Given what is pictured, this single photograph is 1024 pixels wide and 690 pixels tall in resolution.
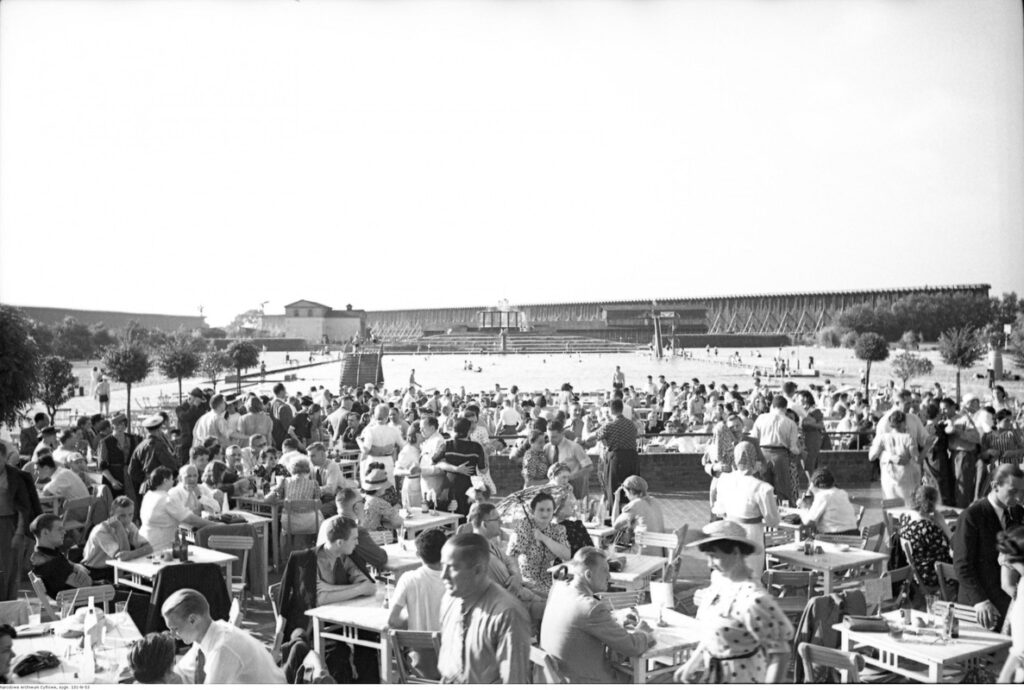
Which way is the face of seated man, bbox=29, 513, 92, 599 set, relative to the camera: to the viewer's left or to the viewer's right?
to the viewer's right

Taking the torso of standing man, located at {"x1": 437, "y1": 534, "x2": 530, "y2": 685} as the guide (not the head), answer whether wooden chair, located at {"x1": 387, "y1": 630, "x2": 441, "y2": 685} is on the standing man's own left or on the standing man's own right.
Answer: on the standing man's own right

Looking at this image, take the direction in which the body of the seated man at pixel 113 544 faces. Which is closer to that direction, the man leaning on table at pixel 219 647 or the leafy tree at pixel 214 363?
the man leaning on table

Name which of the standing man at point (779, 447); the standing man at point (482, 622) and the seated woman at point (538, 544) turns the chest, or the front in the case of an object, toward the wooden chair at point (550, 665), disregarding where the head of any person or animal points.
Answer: the seated woman

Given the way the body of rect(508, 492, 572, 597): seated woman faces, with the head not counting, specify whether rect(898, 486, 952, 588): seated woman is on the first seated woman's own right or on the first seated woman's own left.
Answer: on the first seated woman's own left

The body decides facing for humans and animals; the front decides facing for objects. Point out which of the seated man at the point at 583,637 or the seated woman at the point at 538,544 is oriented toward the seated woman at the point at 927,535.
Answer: the seated man

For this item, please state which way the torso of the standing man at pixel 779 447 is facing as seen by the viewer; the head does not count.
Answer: away from the camera

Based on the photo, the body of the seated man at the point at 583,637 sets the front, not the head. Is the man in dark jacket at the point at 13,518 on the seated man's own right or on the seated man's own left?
on the seated man's own left

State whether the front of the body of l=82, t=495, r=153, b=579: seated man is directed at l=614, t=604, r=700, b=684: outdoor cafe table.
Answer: yes

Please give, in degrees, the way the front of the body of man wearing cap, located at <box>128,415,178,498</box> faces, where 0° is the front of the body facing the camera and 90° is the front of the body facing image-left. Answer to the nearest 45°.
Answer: approximately 225°

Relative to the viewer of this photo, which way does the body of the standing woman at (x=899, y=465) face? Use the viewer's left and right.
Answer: facing away from the viewer

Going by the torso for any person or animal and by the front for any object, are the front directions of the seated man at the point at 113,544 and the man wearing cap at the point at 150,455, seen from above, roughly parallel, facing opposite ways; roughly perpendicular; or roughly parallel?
roughly perpendicular
